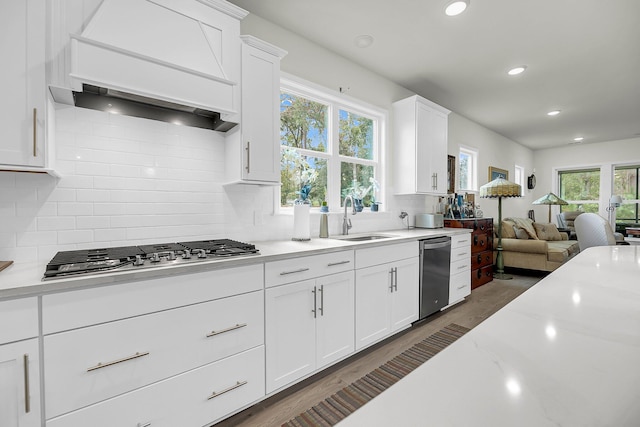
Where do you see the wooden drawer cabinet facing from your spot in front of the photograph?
facing the viewer and to the right of the viewer

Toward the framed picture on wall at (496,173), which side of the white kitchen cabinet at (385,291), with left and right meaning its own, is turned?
left

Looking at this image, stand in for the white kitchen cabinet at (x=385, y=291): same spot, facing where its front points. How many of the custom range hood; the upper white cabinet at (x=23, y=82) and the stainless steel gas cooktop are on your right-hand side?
3

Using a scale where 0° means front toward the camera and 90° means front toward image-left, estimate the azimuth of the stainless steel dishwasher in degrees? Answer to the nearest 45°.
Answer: approximately 315°

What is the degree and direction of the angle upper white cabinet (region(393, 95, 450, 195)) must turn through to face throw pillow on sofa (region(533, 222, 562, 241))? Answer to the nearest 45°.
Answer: approximately 90° to its left

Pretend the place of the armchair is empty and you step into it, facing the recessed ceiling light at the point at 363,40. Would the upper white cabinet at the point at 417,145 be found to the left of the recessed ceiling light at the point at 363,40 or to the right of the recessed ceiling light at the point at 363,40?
right

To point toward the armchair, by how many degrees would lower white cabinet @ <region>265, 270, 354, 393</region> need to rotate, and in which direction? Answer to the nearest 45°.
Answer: approximately 45° to its left

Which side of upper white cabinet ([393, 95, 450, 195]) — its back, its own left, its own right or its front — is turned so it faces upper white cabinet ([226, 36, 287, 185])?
right

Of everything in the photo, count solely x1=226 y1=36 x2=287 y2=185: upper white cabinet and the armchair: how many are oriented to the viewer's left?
0

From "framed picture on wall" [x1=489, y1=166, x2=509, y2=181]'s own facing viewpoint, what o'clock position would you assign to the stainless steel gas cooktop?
The stainless steel gas cooktop is roughly at 2 o'clock from the framed picture on wall.

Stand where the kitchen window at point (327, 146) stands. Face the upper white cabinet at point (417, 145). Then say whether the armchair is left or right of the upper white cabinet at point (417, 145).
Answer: right

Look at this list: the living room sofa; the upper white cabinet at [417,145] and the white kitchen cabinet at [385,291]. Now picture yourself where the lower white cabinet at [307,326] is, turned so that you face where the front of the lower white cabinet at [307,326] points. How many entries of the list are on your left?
3
